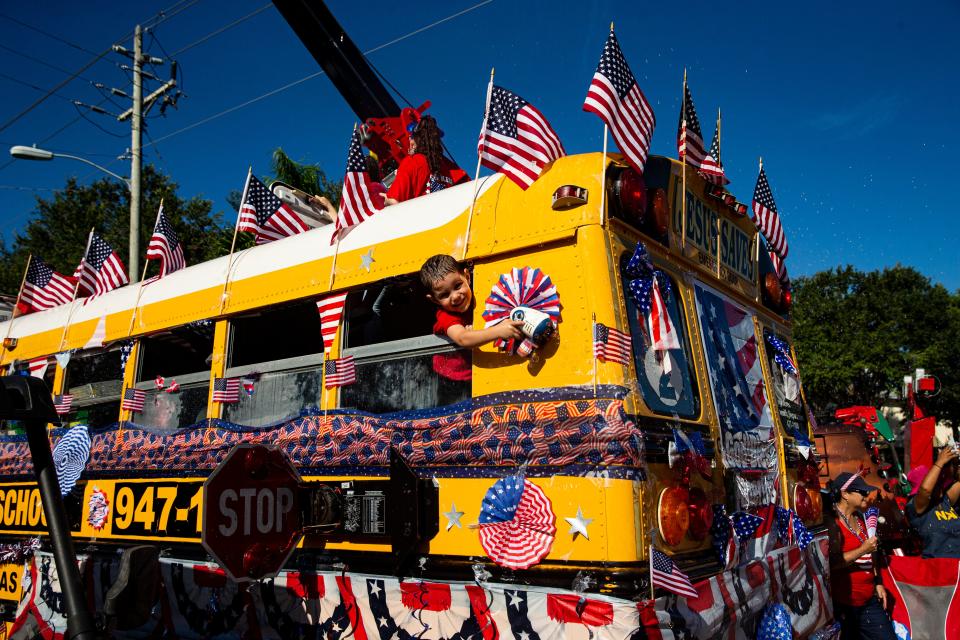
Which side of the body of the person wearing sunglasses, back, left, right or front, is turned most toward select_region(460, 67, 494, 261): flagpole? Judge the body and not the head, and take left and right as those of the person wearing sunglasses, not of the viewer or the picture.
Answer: right

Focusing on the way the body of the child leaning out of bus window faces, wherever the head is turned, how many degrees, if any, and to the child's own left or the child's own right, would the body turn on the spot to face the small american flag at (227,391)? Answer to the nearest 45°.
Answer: approximately 135° to the child's own right

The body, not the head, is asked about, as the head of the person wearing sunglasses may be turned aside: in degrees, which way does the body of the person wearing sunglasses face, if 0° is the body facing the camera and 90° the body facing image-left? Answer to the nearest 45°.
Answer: approximately 315°

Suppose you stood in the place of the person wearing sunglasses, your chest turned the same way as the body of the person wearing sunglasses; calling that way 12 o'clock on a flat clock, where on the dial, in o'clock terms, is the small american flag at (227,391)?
The small american flag is roughly at 3 o'clock from the person wearing sunglasses.

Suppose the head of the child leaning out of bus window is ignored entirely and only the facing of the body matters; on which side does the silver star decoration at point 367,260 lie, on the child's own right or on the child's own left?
on the child's own right

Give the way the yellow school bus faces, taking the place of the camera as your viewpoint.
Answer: facing away from the viewer and to the left of the viewer
